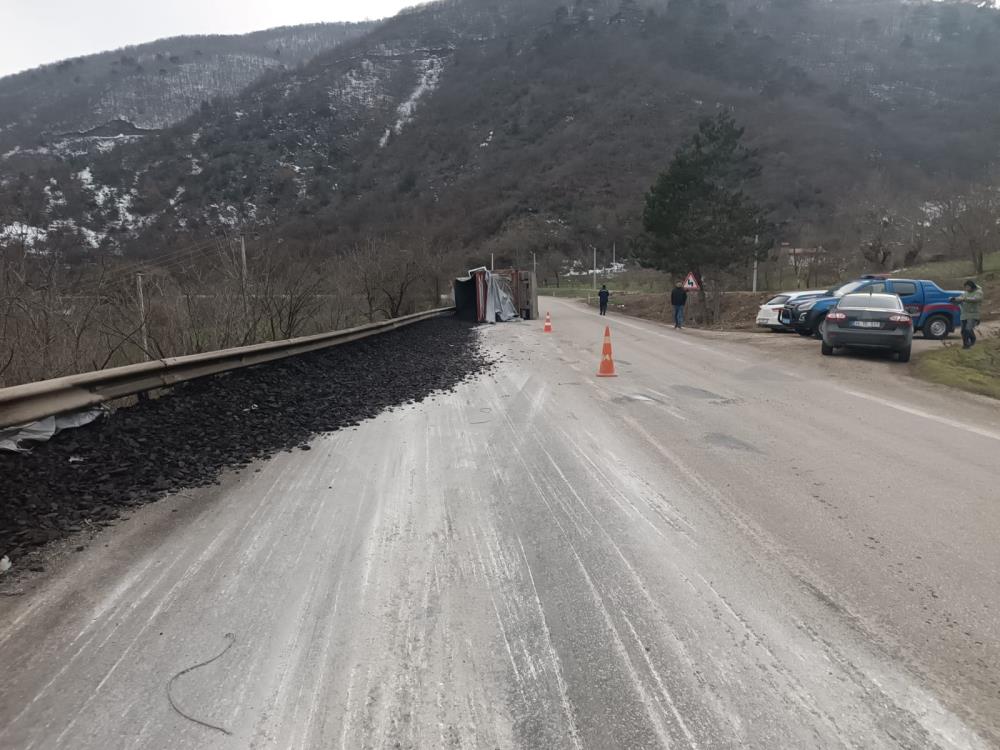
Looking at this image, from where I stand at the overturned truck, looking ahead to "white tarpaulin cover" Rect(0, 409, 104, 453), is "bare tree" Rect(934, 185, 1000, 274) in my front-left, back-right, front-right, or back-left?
back-left

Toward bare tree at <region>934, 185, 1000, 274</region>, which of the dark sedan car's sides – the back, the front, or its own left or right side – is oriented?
front

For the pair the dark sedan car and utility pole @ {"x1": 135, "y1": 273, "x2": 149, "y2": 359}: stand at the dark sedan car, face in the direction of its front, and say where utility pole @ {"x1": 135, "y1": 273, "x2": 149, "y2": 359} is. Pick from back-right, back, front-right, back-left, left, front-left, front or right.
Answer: back-left

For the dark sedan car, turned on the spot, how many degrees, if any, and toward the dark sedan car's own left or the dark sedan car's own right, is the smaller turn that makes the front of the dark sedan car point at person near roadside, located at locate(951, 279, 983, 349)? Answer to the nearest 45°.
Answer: approximately 45° to the dark sedan car's own right

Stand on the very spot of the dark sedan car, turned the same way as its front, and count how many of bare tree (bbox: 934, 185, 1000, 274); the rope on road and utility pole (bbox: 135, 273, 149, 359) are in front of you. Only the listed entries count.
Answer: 1

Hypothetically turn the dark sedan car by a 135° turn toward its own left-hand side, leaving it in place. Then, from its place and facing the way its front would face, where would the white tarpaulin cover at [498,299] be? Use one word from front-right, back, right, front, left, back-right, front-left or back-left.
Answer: right

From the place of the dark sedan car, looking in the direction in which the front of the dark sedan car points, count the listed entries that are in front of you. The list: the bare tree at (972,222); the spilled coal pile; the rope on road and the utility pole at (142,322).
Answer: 1

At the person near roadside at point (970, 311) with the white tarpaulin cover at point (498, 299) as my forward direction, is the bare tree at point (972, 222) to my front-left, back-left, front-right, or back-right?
front-right

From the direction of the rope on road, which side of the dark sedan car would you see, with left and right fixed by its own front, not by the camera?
back

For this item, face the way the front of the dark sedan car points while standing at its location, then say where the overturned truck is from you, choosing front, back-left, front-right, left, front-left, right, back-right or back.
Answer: front-left

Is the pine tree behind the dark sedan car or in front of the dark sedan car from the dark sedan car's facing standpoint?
in front

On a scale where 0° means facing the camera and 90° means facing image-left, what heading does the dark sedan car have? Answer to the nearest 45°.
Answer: approximately 180°
